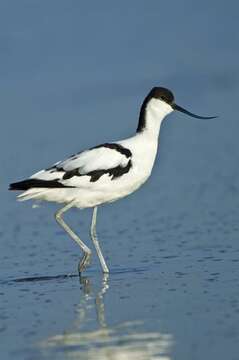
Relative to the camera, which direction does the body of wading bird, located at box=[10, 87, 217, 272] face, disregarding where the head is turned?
to the viewer's right
